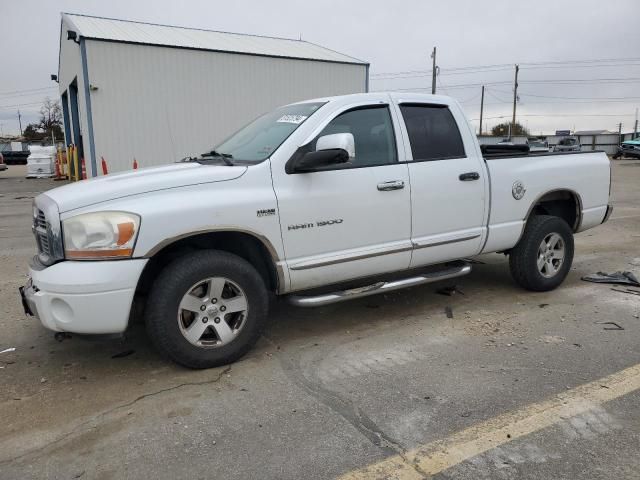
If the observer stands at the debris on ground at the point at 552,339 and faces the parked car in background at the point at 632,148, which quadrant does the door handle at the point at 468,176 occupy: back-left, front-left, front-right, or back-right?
front-left

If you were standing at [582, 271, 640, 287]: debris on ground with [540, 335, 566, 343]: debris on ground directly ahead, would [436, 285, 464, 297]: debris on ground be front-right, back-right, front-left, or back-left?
front-right

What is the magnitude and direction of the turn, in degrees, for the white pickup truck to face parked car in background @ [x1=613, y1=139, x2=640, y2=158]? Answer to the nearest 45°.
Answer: approximately 180°

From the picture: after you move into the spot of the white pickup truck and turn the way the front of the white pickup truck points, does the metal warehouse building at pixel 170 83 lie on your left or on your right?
on your right

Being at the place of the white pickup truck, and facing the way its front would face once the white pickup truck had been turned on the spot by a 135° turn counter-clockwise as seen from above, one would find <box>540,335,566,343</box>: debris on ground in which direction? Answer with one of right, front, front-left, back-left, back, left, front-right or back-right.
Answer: front

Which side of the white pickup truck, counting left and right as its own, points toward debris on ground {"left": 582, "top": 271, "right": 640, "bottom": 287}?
back

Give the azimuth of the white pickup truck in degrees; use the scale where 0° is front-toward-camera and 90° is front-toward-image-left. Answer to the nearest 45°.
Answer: approximately 45°

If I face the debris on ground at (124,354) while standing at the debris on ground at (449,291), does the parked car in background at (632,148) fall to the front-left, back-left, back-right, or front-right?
back-right

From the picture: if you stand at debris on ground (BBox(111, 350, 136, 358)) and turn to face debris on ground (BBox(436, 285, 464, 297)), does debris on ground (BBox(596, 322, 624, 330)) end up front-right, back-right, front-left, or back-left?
front-right

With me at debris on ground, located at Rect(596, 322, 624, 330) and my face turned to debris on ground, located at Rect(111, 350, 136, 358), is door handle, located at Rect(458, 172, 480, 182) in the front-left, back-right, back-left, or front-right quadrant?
front-right

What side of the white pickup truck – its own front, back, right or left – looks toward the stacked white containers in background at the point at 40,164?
right
